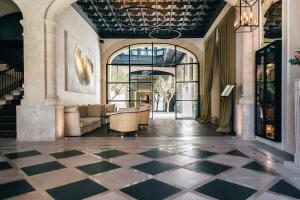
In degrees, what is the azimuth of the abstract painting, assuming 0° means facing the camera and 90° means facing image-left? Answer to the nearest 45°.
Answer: approximately 315°

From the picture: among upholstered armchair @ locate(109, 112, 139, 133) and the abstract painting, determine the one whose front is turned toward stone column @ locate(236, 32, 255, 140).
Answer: the abstract painting

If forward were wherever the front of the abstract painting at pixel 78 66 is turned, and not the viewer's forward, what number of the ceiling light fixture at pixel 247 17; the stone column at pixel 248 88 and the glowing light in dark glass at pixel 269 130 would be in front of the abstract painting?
3

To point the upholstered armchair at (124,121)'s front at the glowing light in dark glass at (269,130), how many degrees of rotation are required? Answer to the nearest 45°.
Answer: approximately 180°

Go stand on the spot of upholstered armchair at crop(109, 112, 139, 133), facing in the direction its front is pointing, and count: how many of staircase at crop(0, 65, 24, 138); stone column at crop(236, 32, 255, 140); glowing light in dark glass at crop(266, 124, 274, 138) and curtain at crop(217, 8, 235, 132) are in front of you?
1

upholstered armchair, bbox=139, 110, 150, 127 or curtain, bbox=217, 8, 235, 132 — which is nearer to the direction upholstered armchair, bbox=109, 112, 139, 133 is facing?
the upholstered armchair

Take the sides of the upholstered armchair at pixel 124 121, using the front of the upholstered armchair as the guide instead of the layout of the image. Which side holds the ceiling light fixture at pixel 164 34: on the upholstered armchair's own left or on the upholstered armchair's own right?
on the upholstered armchair's own right

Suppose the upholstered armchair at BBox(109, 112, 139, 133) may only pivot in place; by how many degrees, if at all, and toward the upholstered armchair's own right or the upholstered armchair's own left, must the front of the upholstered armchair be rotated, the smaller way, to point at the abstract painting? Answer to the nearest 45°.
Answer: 0° — it already faces it

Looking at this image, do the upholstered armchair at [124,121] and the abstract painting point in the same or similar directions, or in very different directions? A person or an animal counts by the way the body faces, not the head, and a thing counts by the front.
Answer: very different directions

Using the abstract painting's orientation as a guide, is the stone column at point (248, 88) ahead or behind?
ahead

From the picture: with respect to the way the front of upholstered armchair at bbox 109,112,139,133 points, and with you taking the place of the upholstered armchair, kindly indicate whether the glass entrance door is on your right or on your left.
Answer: on your right

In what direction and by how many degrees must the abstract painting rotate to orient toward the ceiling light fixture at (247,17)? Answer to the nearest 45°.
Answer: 0° — it already faces it

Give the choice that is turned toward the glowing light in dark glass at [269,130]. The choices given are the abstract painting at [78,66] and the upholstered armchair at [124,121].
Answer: the abstract painting
